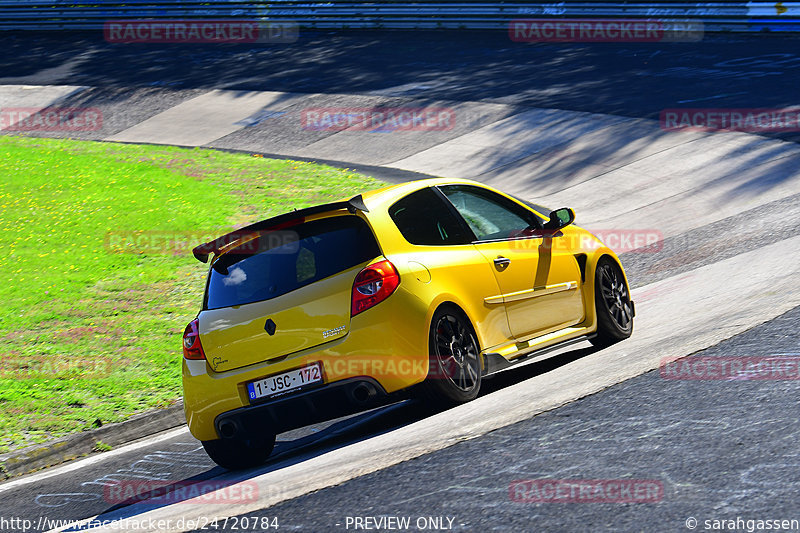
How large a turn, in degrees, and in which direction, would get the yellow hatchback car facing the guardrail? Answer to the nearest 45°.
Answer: approximately 45° to its left

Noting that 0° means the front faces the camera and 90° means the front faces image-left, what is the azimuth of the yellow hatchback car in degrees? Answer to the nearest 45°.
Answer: approximately 225°
